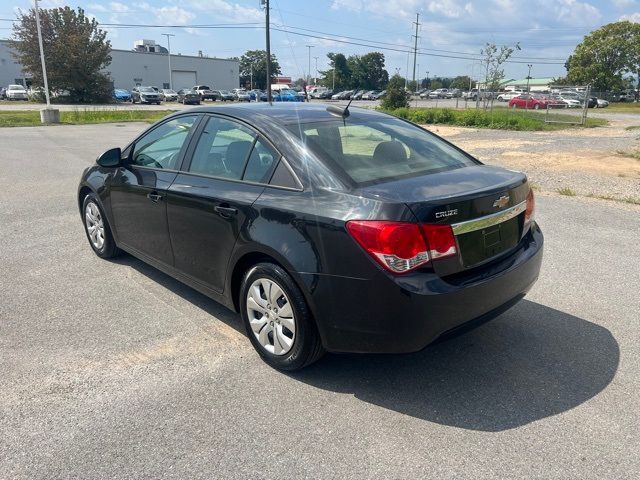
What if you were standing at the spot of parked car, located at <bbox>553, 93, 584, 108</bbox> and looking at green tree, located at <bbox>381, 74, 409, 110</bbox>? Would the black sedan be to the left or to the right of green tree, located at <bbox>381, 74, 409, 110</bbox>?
left

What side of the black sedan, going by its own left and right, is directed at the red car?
right

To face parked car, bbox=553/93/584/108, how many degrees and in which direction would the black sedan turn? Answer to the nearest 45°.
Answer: approximately 90° to its right

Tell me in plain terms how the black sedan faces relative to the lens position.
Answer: facing away from the viewer and to the left of the viewer

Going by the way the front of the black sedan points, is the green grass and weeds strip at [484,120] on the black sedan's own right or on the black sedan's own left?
on the black sedan's own right

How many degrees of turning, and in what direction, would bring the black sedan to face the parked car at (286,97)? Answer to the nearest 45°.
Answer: approximately 45° to its right

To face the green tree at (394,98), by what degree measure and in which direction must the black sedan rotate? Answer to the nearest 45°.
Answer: approximately 45° to its right
